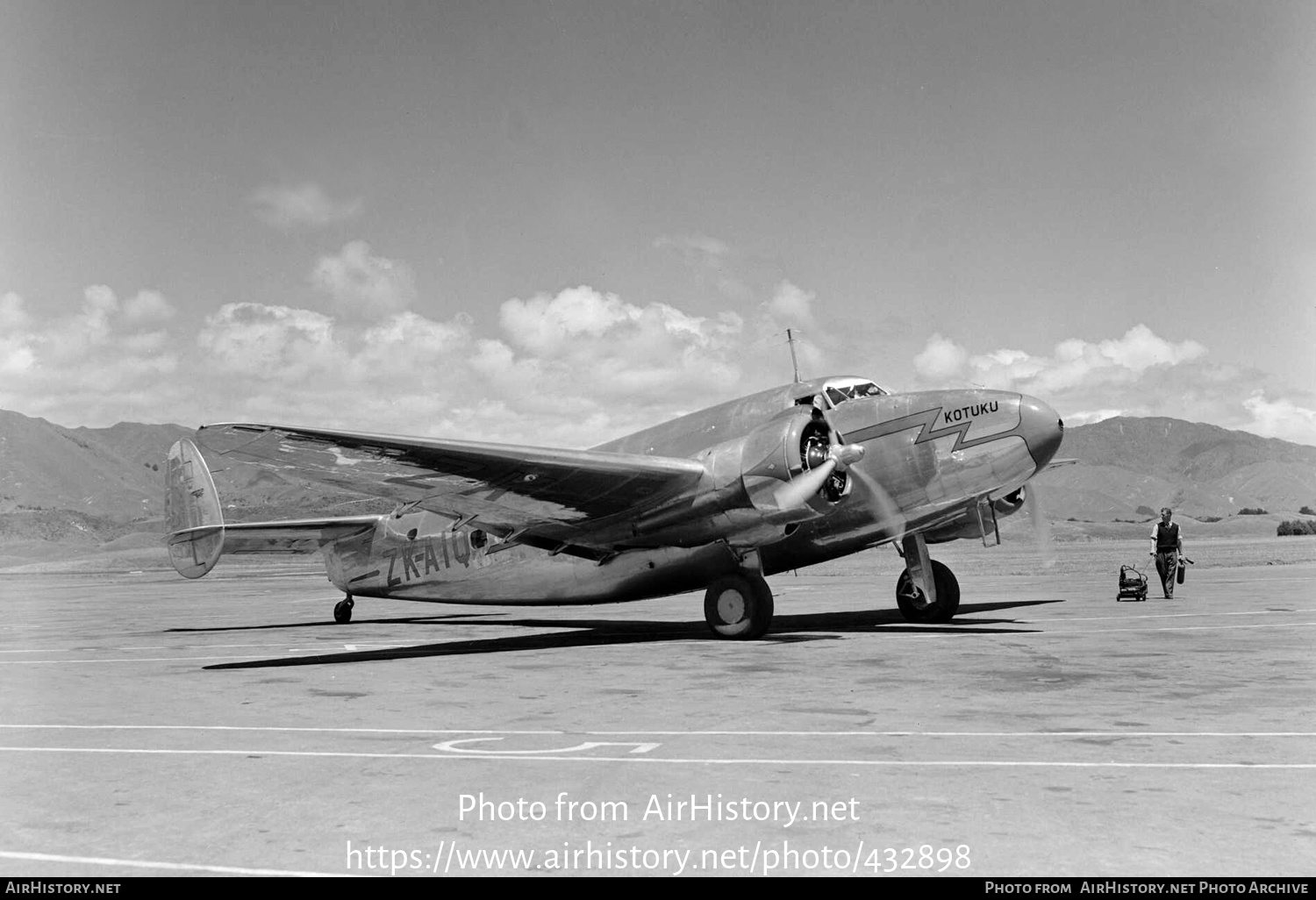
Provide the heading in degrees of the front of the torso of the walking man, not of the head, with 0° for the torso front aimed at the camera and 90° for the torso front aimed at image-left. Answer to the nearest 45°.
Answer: approximately 0°

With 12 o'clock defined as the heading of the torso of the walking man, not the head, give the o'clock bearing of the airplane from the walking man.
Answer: The airplane is roughly at 1 o'clock from the walking man.

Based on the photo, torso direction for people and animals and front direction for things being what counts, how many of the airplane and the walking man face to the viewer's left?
0

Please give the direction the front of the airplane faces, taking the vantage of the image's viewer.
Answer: facing the viewer and to the right of the viewer
